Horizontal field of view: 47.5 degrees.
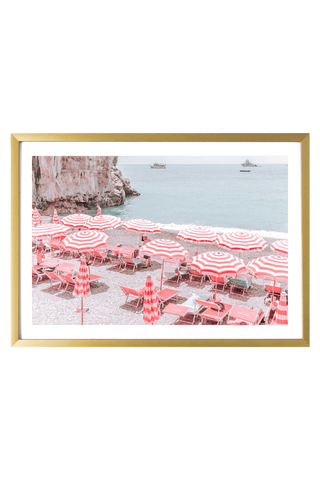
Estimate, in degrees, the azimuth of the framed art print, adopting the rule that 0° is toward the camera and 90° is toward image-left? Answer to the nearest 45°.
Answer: approximately 0°
